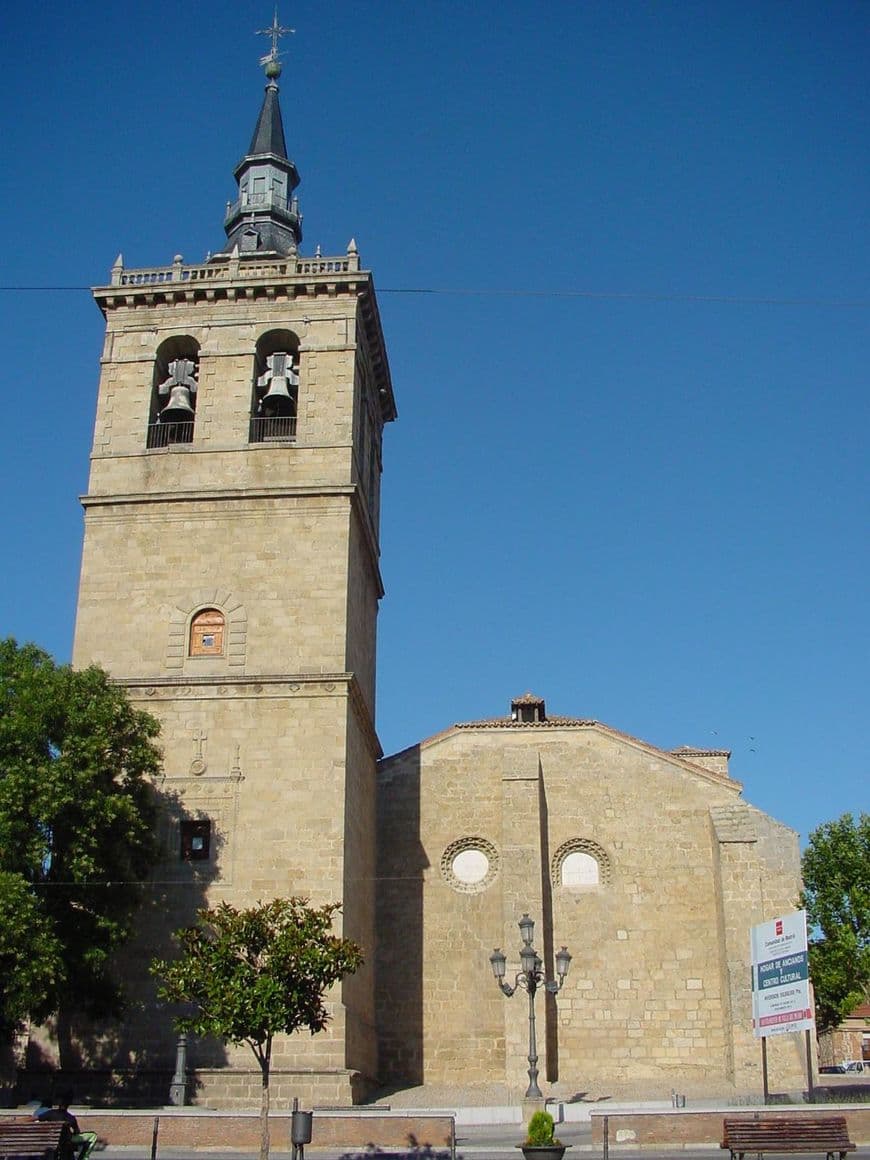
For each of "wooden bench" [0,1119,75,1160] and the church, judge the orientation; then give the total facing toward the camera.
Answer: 1

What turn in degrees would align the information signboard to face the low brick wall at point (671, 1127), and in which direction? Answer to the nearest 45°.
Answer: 0° — it already faces it

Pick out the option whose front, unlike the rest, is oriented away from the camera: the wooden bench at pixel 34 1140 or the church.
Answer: the wooden bench

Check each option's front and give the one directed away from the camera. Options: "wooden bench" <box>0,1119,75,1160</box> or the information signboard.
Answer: the wooden bench

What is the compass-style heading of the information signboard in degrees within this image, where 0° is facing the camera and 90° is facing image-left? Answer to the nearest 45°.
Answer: approximately 45°

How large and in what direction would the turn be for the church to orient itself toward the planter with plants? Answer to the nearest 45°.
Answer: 0° — it already faces it

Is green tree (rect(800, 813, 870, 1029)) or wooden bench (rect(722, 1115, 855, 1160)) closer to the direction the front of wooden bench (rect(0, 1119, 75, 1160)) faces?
the green tree

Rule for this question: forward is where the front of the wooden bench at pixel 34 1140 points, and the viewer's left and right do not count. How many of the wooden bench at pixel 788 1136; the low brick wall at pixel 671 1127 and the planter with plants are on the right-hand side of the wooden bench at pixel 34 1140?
3

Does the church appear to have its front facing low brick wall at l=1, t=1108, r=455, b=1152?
yes

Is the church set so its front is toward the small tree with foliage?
yes

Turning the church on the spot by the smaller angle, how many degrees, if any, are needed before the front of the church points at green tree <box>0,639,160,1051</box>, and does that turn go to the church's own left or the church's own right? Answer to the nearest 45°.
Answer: approximately 45° to the church's own right

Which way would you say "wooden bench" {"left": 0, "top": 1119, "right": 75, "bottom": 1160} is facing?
away from the camera

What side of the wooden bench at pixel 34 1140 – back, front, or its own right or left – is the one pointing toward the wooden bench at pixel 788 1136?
right

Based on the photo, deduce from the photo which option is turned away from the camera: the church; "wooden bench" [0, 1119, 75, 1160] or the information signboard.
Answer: the wooden bench
